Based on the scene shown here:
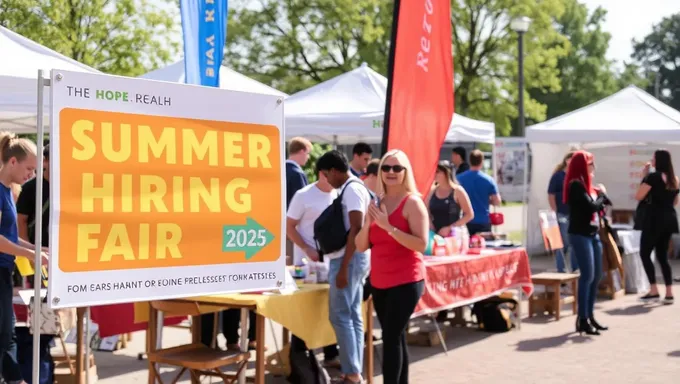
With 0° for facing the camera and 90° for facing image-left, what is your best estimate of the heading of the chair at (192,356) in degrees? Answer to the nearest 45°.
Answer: approximately 315°

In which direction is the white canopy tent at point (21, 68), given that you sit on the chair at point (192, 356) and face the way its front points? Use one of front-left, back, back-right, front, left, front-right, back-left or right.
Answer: back

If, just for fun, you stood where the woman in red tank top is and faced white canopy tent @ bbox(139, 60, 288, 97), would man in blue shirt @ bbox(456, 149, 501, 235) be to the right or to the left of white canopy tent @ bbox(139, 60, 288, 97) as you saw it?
right

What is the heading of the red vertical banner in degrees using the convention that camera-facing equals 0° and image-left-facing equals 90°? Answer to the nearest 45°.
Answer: approximately 0°

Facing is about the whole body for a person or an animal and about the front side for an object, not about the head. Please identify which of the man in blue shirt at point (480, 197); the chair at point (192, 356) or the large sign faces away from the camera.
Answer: the man in blue shirt

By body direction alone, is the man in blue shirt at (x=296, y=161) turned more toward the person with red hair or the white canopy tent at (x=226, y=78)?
the person with red hair

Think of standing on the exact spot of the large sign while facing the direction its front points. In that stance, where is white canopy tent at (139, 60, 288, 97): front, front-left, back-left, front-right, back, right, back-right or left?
back-left

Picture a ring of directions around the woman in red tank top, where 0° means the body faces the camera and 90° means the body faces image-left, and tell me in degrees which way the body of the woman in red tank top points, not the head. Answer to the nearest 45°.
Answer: approximately 45°

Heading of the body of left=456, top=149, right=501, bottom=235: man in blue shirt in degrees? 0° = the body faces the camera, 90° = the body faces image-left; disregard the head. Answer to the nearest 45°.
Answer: approximately 180°

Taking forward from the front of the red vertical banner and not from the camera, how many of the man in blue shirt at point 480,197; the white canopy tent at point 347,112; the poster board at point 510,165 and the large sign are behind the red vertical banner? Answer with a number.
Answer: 3
